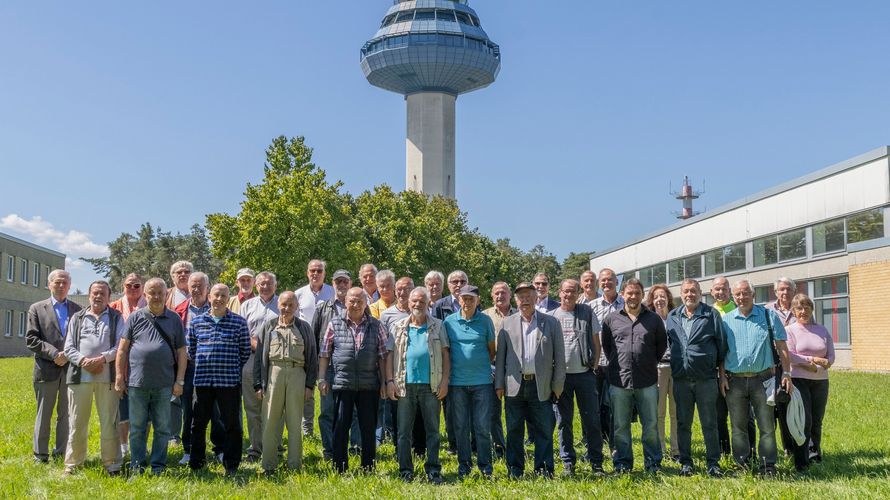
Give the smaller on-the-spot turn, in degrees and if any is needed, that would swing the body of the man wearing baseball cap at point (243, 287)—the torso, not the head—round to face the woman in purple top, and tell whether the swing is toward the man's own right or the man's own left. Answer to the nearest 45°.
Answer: approximately 45° to the man's own left

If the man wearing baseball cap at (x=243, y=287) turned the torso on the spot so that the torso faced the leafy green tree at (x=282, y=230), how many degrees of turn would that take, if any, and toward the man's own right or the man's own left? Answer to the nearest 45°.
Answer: approximately 180°

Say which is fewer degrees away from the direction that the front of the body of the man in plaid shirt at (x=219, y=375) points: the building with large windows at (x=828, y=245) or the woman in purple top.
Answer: the woman in purple top

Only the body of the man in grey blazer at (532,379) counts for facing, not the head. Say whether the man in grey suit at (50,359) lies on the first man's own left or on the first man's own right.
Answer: on the first man's own right

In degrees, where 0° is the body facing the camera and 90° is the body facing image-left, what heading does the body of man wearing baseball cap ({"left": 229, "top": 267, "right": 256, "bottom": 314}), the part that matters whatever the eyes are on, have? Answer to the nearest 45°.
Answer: approximately 0°

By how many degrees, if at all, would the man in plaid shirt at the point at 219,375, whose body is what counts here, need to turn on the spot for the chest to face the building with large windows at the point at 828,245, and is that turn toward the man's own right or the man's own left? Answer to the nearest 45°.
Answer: approximately 135° to the man's own left

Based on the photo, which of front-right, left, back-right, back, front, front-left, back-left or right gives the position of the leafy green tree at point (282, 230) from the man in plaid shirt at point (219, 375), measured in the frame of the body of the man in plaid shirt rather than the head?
back

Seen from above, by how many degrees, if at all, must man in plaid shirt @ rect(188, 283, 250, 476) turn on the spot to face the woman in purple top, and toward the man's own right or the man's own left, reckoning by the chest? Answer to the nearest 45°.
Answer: approximately 90° to the man's own left

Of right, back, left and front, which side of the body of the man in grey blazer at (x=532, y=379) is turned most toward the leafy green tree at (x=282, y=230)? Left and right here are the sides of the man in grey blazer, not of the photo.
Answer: back

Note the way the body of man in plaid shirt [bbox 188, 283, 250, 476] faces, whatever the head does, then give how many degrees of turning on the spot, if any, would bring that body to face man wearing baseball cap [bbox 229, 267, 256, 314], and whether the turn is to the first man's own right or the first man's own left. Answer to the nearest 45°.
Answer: approximately 180°

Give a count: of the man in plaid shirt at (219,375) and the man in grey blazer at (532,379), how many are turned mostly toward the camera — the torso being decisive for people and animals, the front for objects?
2
